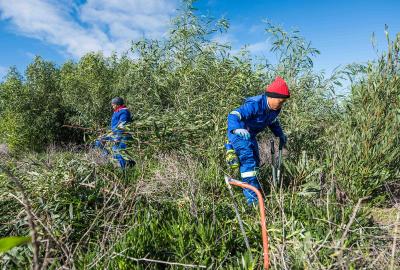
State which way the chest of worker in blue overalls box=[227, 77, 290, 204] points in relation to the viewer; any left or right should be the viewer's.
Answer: facing the viewer and to the right of the viewer
